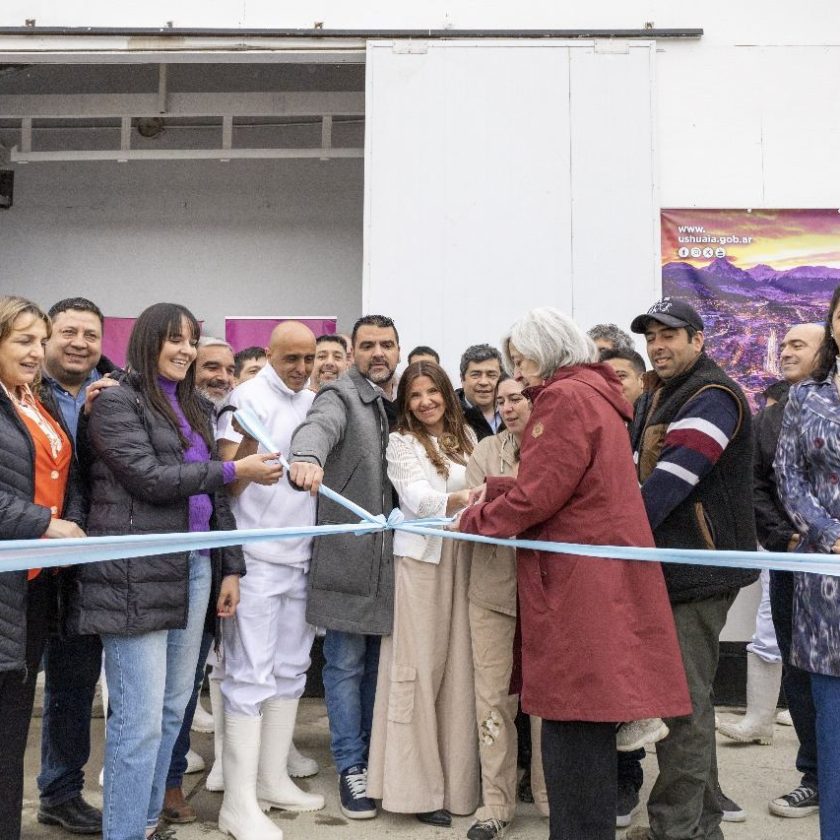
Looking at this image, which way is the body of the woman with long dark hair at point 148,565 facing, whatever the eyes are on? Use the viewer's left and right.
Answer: facing the viewer and to the right of the viewer

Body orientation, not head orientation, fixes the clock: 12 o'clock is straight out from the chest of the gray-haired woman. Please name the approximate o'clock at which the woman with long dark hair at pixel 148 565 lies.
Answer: The woman with long dark hair is roughly at 12 o'clock from the gray-haired woman.

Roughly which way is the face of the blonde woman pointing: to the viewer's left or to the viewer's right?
to the viewer's right

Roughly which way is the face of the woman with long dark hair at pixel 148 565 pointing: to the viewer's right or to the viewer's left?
to the viewer's right

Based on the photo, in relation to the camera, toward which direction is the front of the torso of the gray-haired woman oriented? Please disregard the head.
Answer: to the viewer's left

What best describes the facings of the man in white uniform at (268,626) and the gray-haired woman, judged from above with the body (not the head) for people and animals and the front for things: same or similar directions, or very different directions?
very different directions

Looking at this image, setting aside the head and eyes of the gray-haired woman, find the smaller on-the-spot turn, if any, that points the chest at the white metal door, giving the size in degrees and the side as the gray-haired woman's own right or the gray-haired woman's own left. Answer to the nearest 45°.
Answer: approximately 90° to the gray-haired woman's own right

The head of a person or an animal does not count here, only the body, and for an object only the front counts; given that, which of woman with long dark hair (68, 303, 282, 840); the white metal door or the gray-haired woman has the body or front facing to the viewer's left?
the gray-haired woman

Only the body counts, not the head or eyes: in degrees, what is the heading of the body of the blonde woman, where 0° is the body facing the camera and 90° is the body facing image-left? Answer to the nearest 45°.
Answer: approximately 315°

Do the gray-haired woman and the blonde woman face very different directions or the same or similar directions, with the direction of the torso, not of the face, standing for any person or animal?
very different directions

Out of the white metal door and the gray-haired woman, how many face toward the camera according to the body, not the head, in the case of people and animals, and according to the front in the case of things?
1

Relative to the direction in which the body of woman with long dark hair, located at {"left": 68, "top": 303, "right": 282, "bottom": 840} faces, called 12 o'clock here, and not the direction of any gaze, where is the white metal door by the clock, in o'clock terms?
The white metal door is roughly at 9 o'clock from the woman with long dark hair.

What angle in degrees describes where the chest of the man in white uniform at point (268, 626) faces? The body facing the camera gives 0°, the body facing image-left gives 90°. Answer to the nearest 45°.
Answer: approximately 315°

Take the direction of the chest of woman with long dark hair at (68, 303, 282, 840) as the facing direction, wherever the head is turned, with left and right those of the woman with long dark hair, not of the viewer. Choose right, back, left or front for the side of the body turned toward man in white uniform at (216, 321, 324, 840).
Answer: left
